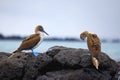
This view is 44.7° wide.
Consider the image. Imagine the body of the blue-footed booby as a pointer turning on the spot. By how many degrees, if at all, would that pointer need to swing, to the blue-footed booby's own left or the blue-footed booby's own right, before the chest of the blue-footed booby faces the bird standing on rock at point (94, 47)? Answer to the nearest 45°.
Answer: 0° — it already faces it

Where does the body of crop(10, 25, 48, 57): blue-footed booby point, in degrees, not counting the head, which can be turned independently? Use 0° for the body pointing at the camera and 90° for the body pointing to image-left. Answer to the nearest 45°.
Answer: approximately 270°
